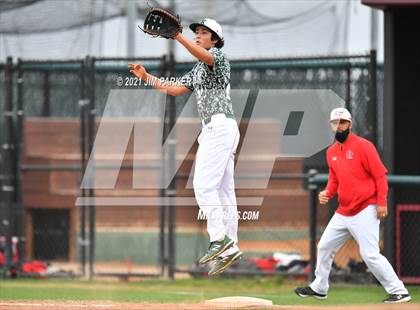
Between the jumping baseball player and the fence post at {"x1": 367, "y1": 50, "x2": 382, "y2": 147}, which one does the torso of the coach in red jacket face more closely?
the jumping baseball player

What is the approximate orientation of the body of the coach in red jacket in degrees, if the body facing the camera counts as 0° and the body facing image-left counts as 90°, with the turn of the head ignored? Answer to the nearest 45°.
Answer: approximately 45°

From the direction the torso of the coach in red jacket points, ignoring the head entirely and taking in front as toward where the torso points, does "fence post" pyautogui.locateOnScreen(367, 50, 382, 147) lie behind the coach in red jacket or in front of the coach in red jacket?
behind

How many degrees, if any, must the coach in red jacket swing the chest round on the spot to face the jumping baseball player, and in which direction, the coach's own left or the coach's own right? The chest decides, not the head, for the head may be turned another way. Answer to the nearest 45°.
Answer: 0° — they already face them

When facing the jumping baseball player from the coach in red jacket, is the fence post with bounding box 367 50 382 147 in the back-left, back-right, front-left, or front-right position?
back-right
